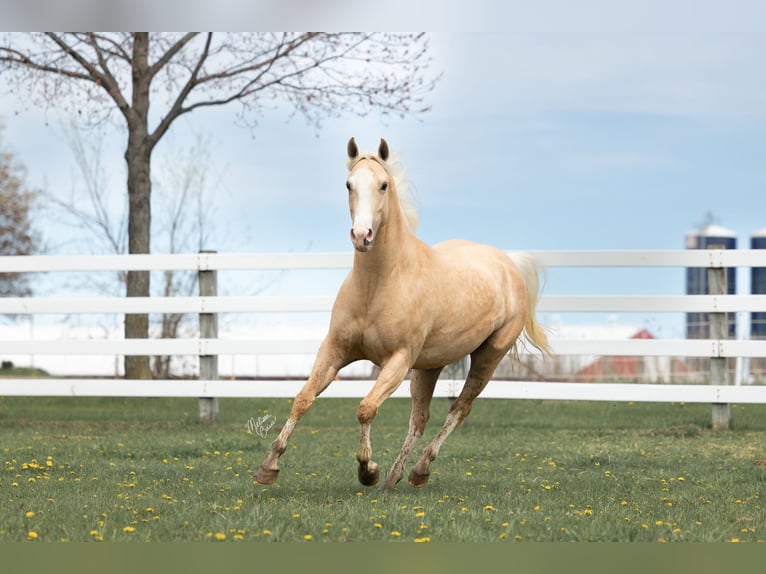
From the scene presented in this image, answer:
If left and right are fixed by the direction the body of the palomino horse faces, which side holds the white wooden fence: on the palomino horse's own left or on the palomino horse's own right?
on the palomino horse's own right

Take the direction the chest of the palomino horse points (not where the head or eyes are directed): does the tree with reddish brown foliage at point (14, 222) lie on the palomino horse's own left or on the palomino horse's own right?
on the palomino horse's own right

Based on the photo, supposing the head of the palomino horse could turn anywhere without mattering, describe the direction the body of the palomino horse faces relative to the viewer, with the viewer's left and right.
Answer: facing the viewer and to the left of the viewer
